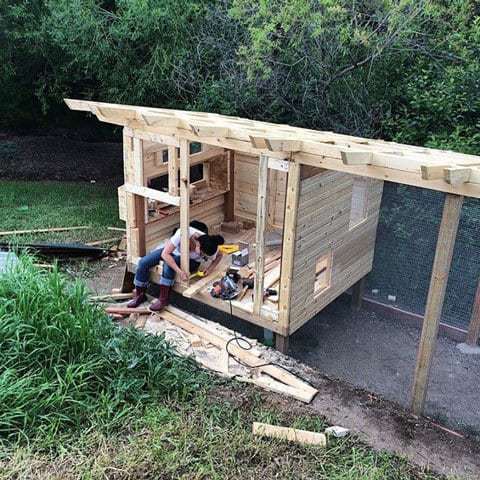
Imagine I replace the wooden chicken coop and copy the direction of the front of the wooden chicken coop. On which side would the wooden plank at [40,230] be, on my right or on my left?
on my right

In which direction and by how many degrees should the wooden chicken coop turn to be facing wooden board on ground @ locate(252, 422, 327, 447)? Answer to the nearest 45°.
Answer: approximately 45° to its left
